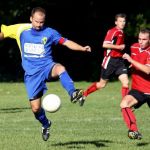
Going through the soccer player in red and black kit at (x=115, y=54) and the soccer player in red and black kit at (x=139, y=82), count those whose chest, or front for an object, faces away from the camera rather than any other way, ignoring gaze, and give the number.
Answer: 0

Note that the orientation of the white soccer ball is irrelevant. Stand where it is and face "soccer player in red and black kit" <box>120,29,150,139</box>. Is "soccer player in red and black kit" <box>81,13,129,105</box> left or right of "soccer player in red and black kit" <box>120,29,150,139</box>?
left

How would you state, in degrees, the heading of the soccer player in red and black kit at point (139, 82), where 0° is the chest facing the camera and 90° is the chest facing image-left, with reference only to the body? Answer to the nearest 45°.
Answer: approximately 45°

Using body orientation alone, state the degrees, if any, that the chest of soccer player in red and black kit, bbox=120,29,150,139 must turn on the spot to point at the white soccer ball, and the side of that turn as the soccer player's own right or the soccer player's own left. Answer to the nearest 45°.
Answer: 0° — they already face it

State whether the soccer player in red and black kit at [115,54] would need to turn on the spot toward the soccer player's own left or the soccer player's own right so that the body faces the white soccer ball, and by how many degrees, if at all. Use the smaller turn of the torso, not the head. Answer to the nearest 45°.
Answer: approximately 45° to the soccer player's own right

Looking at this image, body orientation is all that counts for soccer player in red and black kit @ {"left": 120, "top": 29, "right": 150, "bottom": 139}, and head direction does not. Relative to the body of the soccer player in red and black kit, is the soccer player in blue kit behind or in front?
in front

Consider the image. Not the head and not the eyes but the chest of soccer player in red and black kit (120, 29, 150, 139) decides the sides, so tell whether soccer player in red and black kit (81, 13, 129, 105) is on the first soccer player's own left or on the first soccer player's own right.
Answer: on the first soccer player's own right
